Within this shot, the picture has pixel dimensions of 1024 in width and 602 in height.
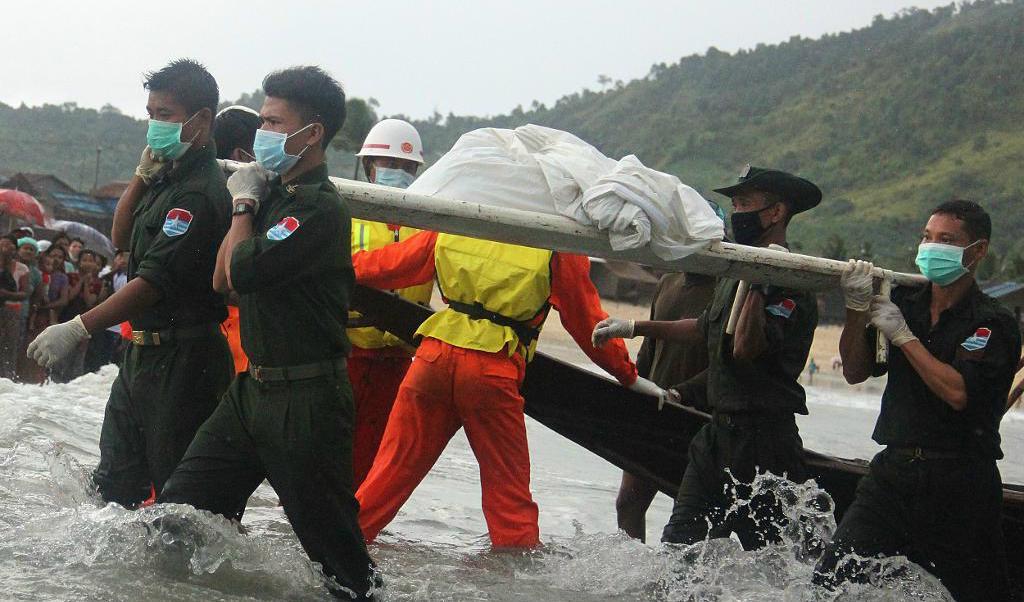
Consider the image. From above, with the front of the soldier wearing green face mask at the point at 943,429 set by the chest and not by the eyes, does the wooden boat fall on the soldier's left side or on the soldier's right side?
on the soldier's right side

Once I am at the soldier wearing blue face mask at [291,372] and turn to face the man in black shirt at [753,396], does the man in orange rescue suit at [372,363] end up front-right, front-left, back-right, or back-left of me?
front-left

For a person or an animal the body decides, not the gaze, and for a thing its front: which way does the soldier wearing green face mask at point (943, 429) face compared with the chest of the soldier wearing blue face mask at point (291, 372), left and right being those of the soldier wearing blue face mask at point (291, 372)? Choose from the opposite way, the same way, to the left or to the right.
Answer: the same way

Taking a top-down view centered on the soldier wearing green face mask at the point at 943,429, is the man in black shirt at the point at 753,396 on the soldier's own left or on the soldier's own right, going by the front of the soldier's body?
on the soldier's own right

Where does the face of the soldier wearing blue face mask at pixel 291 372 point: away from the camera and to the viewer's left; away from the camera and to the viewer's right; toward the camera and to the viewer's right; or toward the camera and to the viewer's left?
toward the camera and to the viewer's left

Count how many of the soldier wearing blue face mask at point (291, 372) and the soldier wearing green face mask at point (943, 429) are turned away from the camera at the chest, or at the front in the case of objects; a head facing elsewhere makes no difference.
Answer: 0
